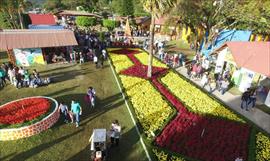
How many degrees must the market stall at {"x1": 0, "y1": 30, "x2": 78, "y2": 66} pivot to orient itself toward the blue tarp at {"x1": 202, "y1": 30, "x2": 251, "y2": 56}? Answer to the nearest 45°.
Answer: approximately 90° to its left

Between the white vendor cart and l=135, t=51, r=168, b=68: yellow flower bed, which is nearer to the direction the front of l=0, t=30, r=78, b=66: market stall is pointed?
the white vendor cart

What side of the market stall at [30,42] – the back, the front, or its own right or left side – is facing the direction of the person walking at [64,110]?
front

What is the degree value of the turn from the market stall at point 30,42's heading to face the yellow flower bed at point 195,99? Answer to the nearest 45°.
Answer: approximately 45° to its left

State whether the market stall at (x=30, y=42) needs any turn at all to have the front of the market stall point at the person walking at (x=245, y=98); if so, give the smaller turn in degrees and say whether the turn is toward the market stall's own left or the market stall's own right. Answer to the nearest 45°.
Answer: approximately 45° to the market stall's own left

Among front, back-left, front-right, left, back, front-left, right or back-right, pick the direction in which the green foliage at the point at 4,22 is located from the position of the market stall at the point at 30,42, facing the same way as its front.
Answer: back

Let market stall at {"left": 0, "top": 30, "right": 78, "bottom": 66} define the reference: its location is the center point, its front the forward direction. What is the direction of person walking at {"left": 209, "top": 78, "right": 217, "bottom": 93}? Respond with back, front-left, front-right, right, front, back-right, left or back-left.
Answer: front-left

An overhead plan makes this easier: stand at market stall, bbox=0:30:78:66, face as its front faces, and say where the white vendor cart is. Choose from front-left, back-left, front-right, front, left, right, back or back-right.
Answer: front

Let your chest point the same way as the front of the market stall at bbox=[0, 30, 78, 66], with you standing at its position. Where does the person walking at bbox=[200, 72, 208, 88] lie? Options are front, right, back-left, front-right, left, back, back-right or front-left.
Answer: front-left

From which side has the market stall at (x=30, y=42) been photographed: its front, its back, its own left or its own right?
front

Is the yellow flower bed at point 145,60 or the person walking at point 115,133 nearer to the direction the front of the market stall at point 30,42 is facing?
the person walking

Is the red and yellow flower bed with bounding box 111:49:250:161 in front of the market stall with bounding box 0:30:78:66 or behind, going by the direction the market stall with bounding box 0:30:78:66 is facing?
in front

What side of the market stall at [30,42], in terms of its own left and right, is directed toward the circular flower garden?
front

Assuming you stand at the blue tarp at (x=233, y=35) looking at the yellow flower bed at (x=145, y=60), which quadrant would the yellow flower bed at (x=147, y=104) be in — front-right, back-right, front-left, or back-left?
front-left
